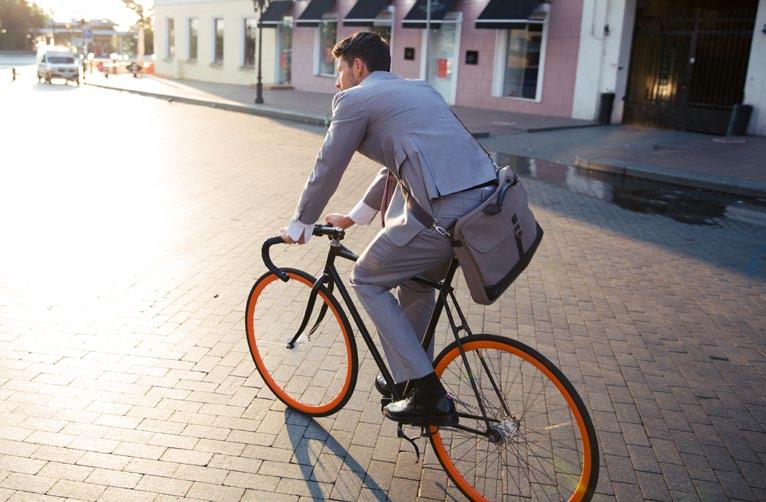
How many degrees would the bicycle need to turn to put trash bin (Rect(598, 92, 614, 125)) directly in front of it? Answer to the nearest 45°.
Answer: approximately 45° to its right

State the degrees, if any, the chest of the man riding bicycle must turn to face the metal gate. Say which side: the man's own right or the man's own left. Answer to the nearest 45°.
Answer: approximately 90° to the man's own right

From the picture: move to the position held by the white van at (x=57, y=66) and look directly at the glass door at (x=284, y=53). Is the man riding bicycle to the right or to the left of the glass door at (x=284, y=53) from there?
right

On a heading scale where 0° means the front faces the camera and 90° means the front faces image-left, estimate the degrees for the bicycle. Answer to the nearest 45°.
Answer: approximately 135°

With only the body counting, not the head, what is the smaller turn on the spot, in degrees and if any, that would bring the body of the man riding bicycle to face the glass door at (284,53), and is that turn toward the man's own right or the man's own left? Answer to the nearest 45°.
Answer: approximately 45° to the man's own right

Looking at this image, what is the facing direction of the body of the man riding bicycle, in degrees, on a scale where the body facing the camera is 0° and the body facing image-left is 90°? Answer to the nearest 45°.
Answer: approximately 135°

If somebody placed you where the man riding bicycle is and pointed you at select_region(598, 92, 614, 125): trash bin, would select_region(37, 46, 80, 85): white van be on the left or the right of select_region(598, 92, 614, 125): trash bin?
left

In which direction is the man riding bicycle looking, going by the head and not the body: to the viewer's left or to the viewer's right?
to the viewer's left

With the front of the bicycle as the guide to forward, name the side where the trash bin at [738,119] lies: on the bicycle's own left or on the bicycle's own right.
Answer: on the bicycle's own right

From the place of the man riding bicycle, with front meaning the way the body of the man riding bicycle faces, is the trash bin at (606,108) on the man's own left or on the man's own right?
on the man's own right
